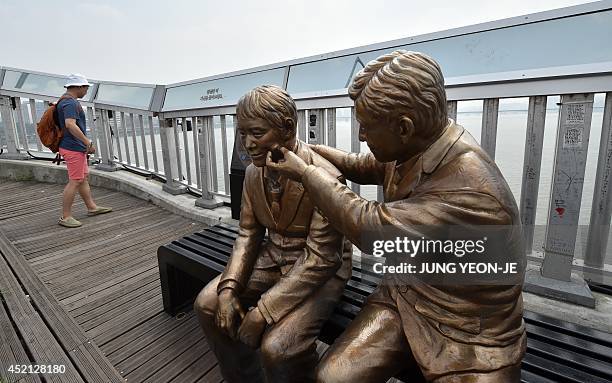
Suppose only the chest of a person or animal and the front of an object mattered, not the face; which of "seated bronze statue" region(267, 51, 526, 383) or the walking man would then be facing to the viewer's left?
the seated bronze statue

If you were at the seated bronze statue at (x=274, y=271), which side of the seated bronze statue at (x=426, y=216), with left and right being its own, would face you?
front

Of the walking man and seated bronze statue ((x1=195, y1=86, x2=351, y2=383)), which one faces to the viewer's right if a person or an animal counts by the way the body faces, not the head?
the walking man

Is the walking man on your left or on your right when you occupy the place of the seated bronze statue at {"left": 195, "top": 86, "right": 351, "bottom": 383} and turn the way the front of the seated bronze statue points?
on your right

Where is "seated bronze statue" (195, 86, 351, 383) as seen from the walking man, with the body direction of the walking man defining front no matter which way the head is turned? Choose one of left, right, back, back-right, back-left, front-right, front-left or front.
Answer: right

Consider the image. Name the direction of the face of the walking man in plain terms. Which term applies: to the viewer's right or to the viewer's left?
to the viewer's right

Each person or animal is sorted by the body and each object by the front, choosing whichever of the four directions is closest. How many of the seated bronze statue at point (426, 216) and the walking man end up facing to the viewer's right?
1

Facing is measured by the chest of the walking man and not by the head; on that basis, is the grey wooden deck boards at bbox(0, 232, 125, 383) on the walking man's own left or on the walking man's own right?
on the walking man's own right

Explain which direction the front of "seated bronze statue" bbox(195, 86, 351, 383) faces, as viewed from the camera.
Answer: facing the viewer and to the left of the viewer

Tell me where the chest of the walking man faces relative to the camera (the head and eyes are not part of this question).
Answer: to the viewer's right

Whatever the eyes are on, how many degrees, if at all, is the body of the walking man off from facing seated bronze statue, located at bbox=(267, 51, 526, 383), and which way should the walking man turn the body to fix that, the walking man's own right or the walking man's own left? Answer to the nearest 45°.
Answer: approximately 90° to the walking man's own right

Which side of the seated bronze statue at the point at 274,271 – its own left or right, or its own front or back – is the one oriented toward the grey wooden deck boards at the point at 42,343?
right

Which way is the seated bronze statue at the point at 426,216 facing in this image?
to the viewer's left
